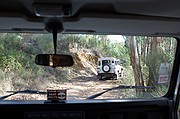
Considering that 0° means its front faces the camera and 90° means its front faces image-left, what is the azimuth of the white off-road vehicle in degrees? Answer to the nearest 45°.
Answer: approximately 225°
